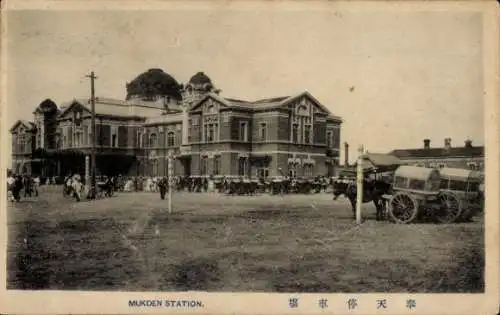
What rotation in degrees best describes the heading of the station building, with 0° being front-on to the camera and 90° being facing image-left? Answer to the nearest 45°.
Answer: approximately 45°

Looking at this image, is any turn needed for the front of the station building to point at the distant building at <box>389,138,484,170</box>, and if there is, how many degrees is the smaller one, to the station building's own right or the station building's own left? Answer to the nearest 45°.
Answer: approximately 90° to the station building's own left
